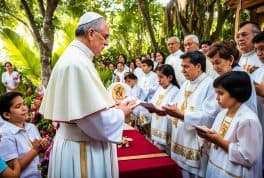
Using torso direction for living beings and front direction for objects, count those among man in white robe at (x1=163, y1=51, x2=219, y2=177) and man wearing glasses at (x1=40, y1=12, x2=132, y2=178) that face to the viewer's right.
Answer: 1

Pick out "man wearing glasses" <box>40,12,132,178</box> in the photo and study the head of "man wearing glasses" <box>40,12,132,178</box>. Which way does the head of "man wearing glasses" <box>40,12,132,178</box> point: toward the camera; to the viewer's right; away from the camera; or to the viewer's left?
to the viewer's right

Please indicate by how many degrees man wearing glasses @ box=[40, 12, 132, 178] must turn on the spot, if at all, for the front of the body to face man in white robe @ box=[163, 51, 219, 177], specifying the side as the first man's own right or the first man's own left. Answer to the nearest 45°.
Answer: approximately 45° to the first man's own left

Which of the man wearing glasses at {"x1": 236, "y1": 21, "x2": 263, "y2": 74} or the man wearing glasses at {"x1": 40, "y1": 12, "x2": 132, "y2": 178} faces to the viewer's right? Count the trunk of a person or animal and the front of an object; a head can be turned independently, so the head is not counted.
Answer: the man wearing glasses at {"x1": 40, "y1": 12, "x2": 132, "y2": 178}

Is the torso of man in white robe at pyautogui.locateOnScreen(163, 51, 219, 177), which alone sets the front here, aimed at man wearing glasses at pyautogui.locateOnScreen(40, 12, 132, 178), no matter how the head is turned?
yes

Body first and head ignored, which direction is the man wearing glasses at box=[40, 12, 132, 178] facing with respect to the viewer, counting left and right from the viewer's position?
facing to the right of the viewer

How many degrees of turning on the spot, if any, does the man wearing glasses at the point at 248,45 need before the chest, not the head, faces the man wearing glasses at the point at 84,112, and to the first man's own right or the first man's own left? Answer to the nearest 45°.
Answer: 0° — they already face them
